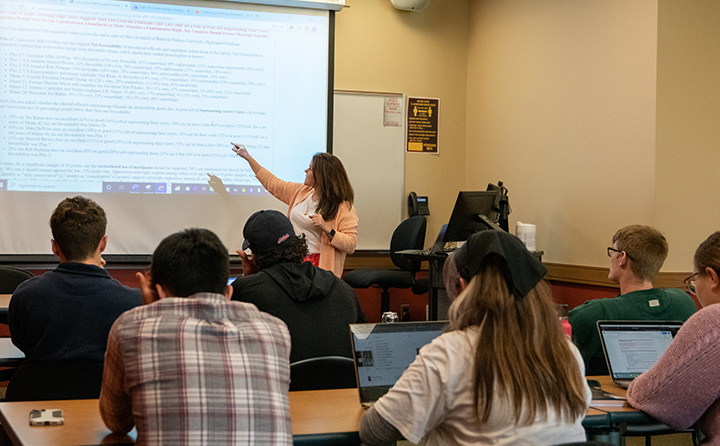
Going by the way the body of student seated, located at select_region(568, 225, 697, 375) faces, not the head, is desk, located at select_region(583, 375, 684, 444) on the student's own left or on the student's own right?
on the student's own left

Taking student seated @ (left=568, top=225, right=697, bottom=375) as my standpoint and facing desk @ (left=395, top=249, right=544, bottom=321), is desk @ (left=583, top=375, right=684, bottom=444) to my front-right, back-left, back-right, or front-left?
back-left

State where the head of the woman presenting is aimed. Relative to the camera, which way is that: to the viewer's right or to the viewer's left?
to the viewer's left

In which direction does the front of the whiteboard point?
toward the camera

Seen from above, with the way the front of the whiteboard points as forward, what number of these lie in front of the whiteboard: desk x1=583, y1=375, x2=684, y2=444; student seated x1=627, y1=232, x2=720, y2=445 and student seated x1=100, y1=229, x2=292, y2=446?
3

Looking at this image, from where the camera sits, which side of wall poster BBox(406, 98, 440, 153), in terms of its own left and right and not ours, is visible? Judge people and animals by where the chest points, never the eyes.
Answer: front

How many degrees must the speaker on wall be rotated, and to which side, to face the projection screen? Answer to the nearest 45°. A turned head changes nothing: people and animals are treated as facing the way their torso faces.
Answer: approximately 45° to its right

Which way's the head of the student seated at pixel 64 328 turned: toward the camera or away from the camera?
away from the camera

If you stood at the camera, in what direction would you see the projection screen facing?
facing the viewer

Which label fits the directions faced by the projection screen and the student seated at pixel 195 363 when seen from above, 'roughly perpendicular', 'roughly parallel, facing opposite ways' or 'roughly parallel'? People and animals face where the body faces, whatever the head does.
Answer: roughly parallel, facing opposite ways

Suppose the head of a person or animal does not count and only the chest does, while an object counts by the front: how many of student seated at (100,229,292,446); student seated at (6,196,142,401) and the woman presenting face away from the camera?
2

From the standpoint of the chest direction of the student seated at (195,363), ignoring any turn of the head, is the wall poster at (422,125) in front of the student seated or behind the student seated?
in front
